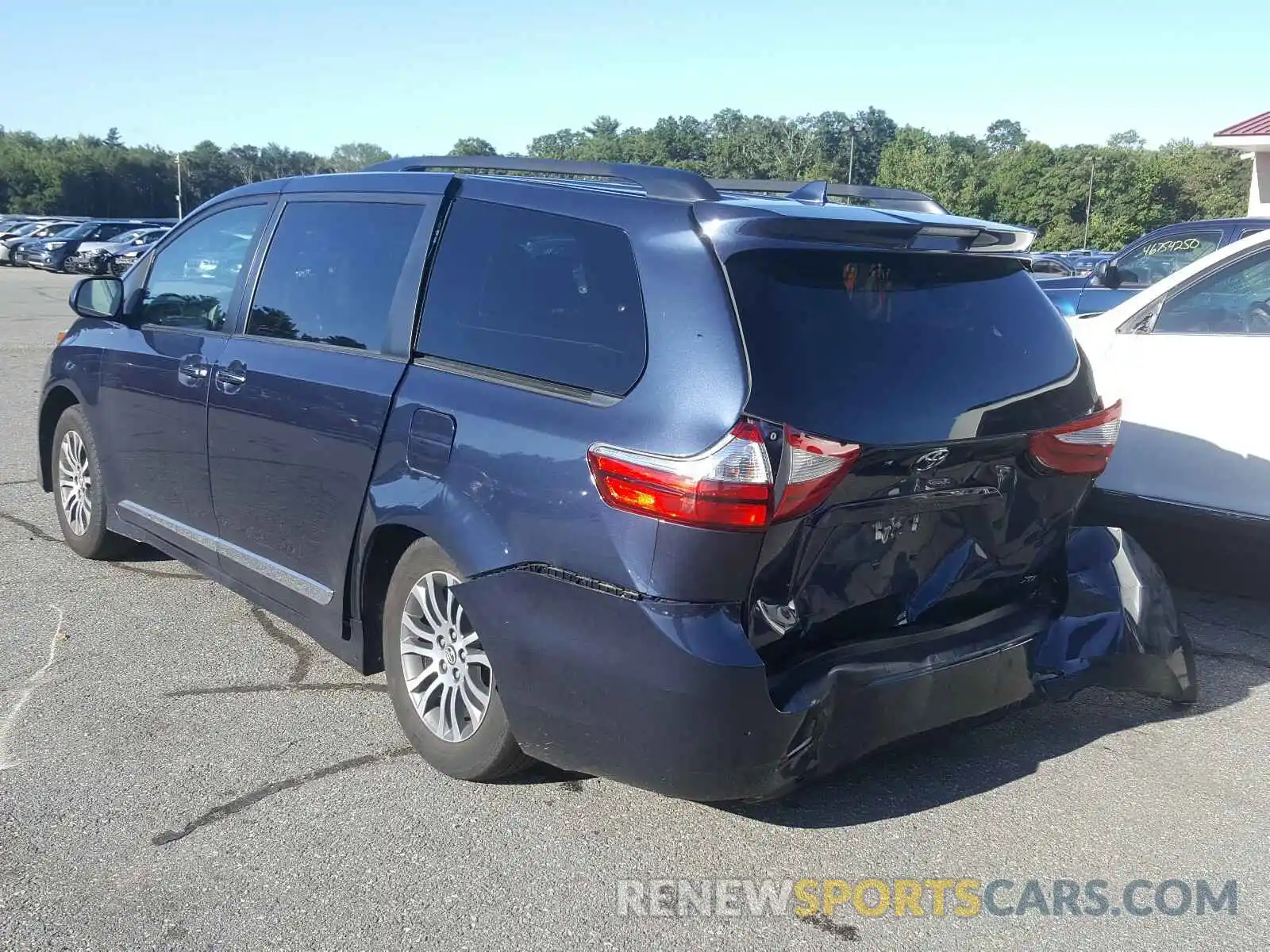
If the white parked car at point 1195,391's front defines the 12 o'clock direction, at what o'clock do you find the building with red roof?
The building with red roof is roughly at 3 o'clock from the white parked car.

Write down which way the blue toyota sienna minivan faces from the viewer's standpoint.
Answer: facing away from the viewer and to the left of the viewer

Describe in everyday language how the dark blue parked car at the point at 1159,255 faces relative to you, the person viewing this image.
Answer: facing to the left of the viewer

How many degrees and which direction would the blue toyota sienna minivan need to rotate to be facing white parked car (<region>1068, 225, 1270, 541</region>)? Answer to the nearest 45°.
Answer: approximately 90° to its right

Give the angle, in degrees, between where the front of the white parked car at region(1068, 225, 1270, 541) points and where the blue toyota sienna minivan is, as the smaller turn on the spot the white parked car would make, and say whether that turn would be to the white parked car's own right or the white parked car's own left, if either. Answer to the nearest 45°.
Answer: approximately 45° to the white parked car's own left

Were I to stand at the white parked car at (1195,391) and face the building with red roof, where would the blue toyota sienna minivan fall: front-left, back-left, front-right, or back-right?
back-left

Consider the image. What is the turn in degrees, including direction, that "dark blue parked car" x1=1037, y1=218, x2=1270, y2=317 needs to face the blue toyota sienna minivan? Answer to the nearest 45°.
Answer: approximately 90° to its left

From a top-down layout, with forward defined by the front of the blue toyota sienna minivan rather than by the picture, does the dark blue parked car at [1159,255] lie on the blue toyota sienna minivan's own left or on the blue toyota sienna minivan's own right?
on the blue toyota sienna minivan's own right

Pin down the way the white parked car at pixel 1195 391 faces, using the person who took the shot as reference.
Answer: facing to the left of the viewer

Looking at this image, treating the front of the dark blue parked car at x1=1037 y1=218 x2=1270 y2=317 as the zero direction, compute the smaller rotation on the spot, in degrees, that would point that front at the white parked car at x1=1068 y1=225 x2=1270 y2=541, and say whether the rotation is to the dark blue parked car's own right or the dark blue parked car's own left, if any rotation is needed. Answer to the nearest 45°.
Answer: approximately 90° to the dark blue parked car's own left

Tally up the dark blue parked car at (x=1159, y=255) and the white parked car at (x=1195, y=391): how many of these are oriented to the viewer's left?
2
